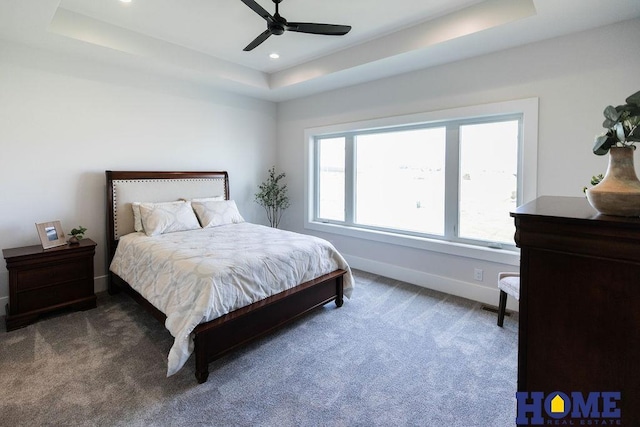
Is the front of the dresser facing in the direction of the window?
no

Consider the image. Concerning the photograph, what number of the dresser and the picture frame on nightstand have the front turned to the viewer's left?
1

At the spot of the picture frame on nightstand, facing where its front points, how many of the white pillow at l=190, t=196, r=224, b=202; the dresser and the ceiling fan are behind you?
0

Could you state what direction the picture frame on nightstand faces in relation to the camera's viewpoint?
facing the viewer and to the right of the viewer

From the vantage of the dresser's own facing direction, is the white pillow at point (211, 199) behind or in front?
in front

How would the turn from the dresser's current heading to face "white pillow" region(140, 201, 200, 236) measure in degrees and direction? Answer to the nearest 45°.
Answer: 0° — it already faces it

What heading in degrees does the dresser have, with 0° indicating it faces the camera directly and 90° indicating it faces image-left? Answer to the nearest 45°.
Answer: approximately 90°

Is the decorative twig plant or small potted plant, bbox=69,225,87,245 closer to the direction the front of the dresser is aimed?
the small potted plant

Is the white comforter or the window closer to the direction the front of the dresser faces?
the white comforter

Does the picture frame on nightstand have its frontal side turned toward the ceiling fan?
yes

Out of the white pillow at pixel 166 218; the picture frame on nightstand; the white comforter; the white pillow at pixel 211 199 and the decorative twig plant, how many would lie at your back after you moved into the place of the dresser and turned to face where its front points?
0

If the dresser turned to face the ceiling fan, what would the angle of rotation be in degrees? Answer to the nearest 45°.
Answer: approximately 45° to its right

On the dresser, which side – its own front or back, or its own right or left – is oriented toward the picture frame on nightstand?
front

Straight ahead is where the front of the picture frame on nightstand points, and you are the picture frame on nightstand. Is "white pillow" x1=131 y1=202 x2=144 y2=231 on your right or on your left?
on your left

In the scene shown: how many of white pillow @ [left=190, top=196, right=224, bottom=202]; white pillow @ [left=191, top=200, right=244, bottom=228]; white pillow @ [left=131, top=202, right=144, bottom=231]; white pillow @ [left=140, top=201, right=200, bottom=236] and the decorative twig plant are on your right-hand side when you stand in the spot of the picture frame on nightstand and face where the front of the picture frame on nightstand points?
0

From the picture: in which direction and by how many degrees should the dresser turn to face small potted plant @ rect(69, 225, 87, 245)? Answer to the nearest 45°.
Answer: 0° — it already faces it

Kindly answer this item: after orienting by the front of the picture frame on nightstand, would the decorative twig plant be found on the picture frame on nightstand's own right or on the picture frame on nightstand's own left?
on the picture frame on nightstand's own left

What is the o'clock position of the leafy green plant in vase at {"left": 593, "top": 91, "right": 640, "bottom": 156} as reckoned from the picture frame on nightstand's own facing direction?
The leafy green plant in vase is roughly at 1 o'clock from the picture frame on nightstand.

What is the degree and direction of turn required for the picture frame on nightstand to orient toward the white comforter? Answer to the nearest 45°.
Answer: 0° — it already faces it

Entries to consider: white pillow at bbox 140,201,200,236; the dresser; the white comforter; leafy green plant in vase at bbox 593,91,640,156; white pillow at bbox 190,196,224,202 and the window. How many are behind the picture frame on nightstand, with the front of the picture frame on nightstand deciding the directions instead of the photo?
0
